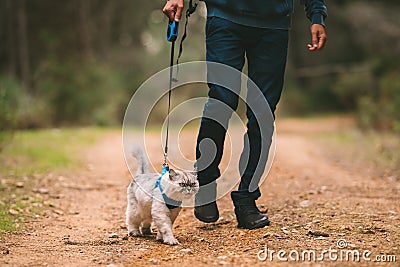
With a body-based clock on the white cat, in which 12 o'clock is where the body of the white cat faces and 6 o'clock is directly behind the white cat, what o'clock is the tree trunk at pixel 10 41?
The tree trunk is roughly at 7 o'clock from the white cat.

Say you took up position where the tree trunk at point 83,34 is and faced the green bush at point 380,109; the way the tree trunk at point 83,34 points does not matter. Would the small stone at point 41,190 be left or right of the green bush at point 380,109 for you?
right

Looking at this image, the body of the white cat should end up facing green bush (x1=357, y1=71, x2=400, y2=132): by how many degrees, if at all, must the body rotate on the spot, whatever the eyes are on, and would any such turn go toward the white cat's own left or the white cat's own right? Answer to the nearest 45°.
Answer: approximately 90° to the white cat's own left

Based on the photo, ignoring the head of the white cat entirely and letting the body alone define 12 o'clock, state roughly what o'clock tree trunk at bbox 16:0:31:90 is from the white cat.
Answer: The tree trunk is roughly at 7 o'clock from the white cat.

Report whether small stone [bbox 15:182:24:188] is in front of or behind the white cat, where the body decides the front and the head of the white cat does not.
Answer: behind

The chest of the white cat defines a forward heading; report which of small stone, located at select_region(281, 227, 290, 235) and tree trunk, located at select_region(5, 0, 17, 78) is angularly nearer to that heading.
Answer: the small stone

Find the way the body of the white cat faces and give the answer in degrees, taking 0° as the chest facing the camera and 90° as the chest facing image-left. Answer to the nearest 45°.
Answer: approximately 315°

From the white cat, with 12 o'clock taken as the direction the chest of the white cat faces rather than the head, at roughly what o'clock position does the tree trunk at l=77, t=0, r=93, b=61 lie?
The tree trunk is roughly at 7 o'clock from the white cat.
